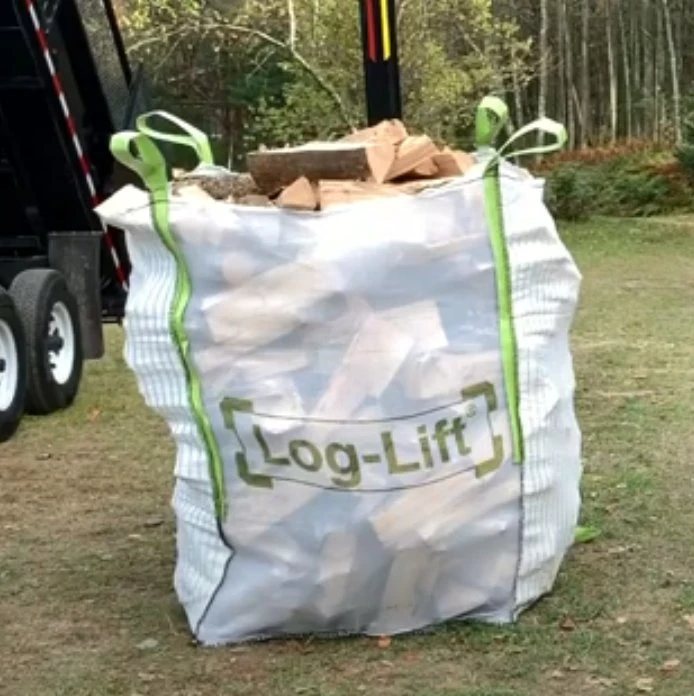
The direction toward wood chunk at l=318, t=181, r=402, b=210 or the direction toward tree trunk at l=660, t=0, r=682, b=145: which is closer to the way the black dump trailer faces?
the wood chunk

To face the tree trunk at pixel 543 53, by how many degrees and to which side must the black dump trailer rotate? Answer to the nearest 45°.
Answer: approximately 180°

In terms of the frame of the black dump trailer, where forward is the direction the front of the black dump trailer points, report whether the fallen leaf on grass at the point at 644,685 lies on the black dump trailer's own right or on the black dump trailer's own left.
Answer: on the black dump trailer's own left

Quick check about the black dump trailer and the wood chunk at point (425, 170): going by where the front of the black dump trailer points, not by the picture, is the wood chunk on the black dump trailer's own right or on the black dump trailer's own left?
on the black dump trailer's own left

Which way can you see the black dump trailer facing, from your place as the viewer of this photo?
facing the viewer and to the left of the viewer

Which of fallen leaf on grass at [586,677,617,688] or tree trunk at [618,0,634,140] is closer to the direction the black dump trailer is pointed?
the fallen leaf on grass

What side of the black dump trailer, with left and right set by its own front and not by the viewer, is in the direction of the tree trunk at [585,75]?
back

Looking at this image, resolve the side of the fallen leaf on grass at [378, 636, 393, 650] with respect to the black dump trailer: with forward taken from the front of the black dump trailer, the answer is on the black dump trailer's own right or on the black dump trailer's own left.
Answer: on the black dump trailer's own left
